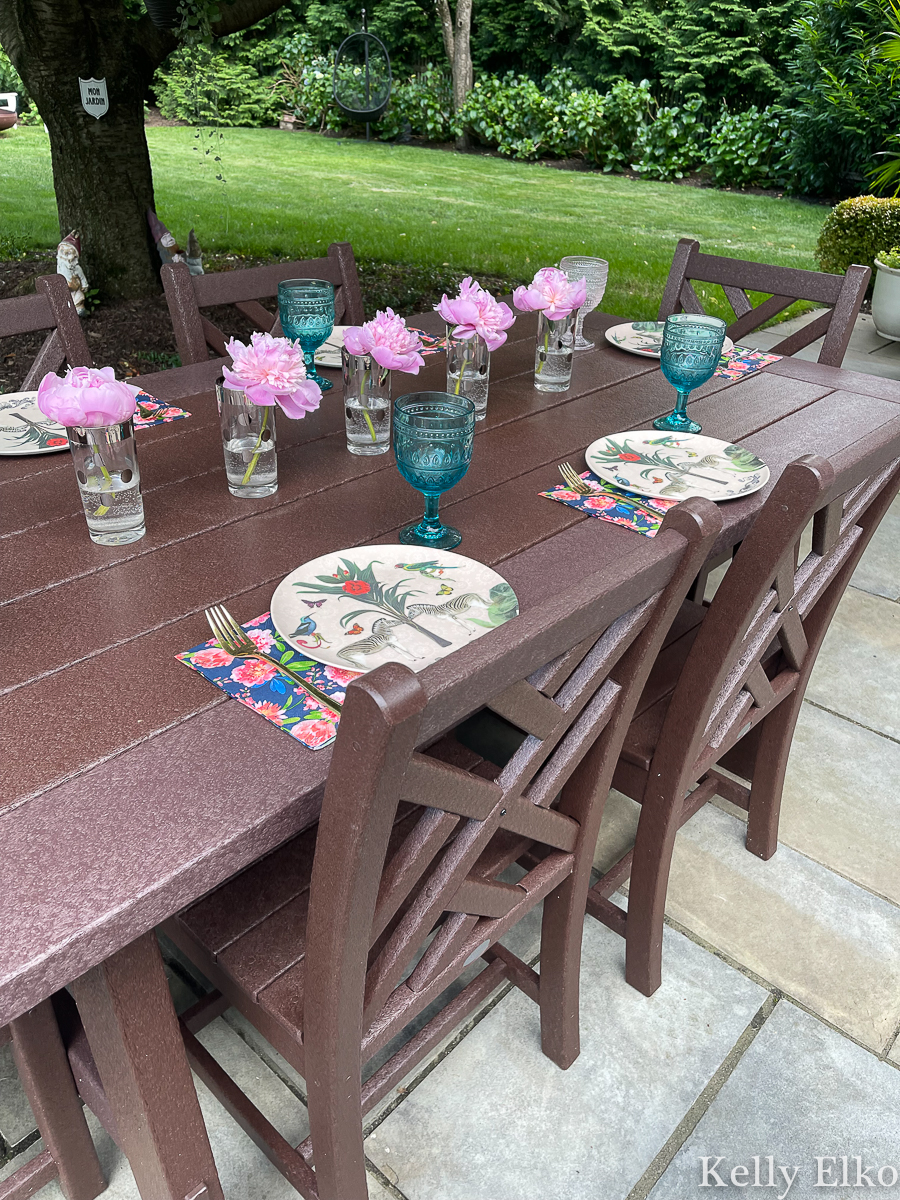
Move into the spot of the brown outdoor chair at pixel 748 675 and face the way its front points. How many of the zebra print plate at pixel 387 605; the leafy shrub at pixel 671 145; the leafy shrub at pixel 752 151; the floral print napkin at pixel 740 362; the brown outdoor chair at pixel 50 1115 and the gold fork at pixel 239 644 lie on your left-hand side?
3

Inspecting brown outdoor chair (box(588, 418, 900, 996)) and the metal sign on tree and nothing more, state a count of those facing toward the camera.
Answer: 1

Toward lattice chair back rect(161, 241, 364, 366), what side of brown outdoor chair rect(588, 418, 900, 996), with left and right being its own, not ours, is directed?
front

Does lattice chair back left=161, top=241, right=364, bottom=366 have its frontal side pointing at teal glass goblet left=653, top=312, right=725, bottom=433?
yes

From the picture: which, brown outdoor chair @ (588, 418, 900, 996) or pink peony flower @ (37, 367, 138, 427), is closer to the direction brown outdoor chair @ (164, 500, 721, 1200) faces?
the pink peony flower

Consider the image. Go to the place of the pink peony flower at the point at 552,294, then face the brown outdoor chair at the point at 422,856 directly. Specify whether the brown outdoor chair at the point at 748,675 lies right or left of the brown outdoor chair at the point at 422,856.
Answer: left

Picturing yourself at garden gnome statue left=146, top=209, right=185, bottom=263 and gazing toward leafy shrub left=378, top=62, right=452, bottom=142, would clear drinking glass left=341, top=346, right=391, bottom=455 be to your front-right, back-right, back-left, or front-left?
back-right

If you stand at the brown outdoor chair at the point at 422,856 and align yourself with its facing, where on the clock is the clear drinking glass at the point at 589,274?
The clear drinking glass is roughly at 2 o'clock from the brown outdoor chair.

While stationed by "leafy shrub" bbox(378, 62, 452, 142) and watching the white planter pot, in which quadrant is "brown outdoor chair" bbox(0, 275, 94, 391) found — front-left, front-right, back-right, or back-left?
front-right

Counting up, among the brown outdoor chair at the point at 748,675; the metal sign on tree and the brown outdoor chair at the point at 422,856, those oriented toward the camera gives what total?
1

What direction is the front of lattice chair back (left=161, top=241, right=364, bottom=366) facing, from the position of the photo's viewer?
facing the viewer and to the right of the viewer

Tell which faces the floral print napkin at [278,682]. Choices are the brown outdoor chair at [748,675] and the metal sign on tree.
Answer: the metal sign on tree

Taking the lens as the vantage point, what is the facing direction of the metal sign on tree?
facing the viewer

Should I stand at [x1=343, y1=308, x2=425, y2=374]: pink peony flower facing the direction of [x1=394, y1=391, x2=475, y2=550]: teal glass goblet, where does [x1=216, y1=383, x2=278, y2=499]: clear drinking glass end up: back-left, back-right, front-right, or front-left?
front-right

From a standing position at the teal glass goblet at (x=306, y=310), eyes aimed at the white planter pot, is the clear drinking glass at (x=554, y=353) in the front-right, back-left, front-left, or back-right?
front-right

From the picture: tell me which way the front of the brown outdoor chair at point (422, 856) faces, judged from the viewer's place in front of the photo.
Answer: facing away from the viewer and to the left of the viewer

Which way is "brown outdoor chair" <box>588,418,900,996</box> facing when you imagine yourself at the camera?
facing away from the viewer and to the left of the viewer
